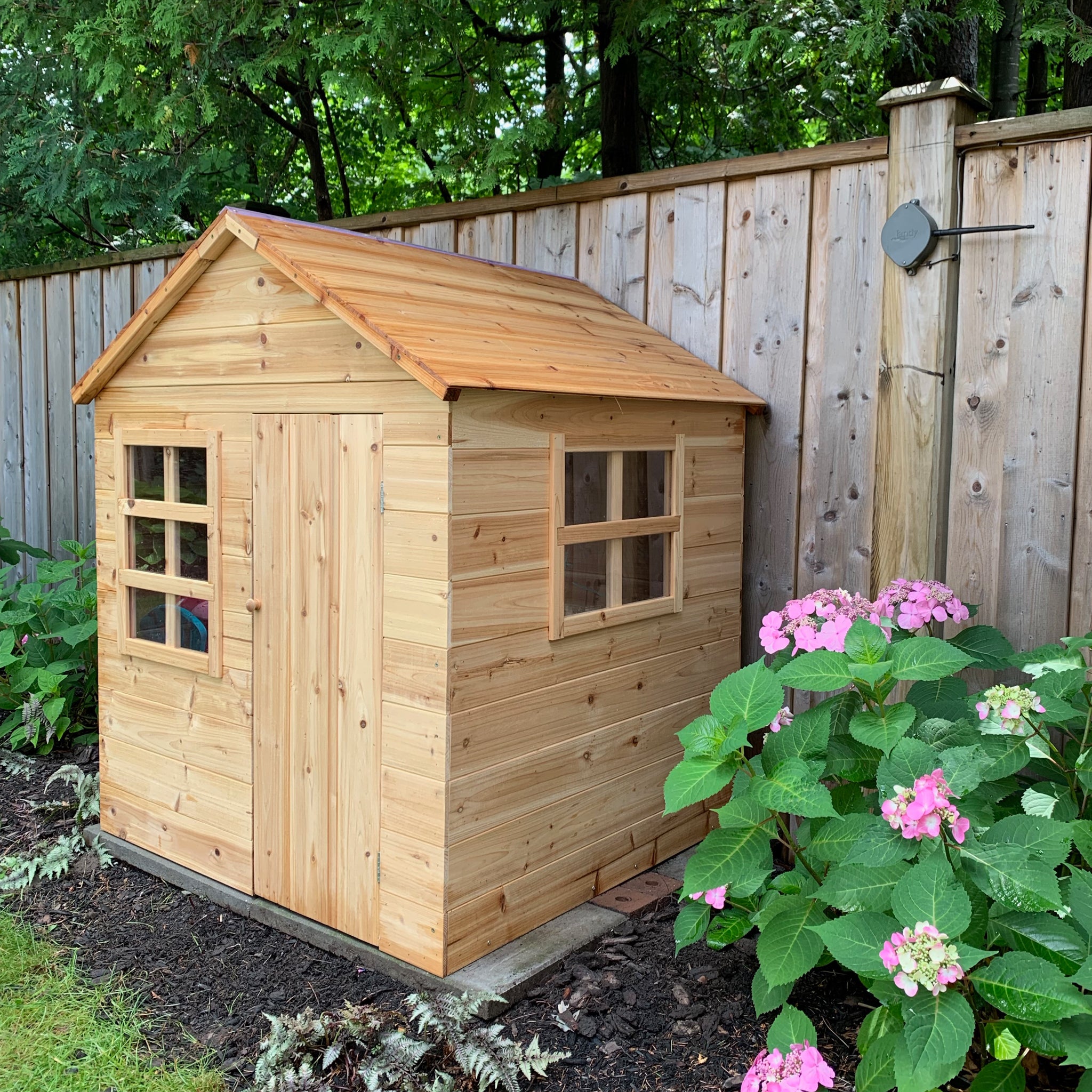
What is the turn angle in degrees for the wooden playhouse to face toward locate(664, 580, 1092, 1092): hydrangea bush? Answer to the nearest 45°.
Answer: approximately 90° to its left

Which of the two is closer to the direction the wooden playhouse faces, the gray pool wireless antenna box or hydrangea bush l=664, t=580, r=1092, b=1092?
the hydrangea bush

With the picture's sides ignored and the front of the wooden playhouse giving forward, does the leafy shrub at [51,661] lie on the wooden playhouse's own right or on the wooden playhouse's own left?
on the wooden playhouse's own right

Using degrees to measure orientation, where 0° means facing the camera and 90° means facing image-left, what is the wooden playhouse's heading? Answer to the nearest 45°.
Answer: approximately 45°

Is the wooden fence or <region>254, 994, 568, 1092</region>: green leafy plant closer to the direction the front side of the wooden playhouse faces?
the green leafy plant

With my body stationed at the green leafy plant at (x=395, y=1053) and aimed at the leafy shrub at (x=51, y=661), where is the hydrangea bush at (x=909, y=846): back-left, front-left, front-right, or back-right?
back-right

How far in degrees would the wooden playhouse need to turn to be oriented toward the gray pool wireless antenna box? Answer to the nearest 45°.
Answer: approximately 135° to its left
